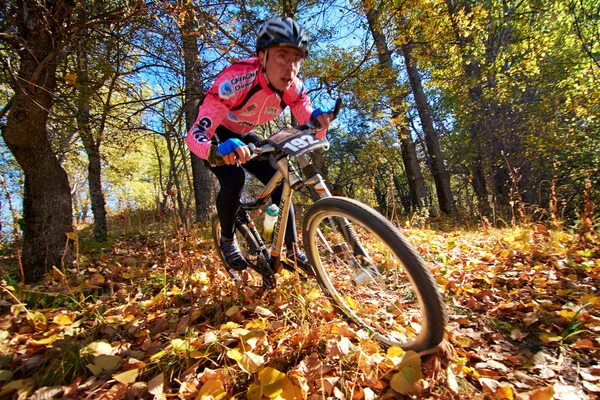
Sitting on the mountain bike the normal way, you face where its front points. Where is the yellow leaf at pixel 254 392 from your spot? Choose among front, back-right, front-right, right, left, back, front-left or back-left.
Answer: right

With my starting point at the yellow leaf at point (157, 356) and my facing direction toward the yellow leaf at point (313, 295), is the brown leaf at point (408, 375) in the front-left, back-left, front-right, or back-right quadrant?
front-right

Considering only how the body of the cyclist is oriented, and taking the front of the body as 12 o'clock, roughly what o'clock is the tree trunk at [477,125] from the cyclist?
The tree trunk is roughly at 9 o'clock from the cyclist.

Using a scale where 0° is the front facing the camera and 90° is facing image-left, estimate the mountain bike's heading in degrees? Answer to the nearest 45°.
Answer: approximately 315°

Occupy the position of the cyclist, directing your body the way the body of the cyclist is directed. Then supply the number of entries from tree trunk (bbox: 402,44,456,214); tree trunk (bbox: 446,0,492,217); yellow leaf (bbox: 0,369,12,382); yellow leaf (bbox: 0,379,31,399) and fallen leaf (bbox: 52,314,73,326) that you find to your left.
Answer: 2

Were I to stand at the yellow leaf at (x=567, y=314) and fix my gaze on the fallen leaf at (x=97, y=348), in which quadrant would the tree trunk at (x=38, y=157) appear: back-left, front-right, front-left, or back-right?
front-right

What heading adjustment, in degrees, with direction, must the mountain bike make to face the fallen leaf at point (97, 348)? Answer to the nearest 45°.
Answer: approximately 135° to its right

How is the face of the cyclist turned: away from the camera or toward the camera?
toward the camera

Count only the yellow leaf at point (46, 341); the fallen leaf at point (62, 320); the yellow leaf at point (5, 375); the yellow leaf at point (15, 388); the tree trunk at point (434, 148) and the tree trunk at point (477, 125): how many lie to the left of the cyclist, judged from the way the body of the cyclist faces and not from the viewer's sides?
2

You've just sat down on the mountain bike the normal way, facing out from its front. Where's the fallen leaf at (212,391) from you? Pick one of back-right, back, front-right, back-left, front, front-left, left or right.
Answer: right

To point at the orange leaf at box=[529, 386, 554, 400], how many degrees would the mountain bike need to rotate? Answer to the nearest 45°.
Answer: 0° — it already faces it
